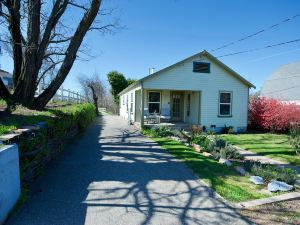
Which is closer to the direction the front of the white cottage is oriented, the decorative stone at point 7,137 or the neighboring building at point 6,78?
the decorative stone

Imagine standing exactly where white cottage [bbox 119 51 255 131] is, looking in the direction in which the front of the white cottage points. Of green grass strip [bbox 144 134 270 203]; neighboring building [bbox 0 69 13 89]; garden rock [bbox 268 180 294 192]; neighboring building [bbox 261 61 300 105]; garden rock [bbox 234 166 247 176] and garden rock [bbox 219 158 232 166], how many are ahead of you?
4

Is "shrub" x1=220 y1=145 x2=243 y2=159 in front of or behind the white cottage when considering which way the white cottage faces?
in front

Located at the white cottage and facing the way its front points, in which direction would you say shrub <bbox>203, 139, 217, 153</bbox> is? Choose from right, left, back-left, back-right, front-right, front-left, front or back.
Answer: front

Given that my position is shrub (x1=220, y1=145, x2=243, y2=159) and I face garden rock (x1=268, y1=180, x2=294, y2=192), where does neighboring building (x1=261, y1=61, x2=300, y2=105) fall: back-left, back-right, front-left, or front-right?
back-left

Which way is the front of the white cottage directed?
toward the camera

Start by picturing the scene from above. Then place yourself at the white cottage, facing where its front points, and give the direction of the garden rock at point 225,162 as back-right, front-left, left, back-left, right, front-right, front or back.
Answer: front

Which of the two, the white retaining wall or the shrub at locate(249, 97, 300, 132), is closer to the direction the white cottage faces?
the white retaining wall

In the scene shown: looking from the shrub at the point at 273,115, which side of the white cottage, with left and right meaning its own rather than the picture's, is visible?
left

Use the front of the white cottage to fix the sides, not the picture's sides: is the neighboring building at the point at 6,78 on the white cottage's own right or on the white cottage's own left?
on the white cottage's own right

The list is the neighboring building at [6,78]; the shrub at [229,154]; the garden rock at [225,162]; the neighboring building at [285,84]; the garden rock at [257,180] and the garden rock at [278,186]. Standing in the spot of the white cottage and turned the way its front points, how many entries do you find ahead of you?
4

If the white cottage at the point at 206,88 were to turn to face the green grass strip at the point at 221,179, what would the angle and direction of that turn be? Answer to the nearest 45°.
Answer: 0° — it already faces it

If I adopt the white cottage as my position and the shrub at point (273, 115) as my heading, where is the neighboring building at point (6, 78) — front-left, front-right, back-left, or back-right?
back-left

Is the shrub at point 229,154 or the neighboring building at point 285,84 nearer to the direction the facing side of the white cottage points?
the shrub

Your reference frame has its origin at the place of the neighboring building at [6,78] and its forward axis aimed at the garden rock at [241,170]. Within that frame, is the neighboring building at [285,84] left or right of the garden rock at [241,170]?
left

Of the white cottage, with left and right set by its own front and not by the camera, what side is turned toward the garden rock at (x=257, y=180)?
front

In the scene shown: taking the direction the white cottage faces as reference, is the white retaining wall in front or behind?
in front

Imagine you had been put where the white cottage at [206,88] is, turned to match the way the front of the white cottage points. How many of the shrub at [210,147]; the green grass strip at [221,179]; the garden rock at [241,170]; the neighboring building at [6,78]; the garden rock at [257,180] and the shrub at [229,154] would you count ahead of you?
5
